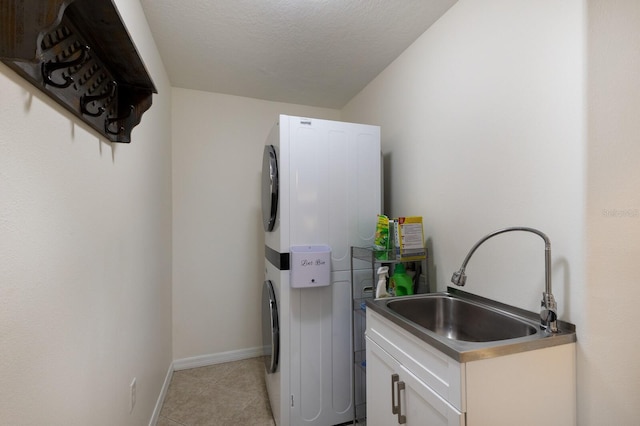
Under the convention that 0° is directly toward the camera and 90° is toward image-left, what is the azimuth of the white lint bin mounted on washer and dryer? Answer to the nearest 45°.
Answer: approximately 0°

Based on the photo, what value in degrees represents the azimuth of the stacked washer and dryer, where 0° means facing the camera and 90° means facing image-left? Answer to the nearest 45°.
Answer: approximately 90°

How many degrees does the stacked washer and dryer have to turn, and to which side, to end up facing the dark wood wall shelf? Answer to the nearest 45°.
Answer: approximately 45° to its left
